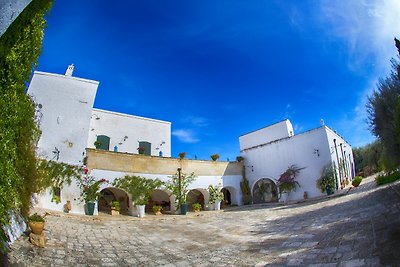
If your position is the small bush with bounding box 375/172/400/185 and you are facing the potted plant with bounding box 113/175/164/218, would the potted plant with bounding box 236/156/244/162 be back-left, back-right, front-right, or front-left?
front-right

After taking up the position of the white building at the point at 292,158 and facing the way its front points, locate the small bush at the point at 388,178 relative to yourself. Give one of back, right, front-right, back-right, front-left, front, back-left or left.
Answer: left

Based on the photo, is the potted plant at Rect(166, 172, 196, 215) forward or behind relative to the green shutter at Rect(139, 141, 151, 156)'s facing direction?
forward

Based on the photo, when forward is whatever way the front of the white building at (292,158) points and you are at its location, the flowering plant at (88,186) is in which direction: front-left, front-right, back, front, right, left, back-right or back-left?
front

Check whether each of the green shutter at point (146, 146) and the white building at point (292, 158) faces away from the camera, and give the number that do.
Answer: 0

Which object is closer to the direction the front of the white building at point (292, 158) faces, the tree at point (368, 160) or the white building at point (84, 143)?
the white building

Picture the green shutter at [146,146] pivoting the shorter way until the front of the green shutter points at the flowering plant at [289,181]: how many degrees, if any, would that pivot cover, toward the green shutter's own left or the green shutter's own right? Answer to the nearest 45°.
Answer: approximately 90° to the green shutter's own left

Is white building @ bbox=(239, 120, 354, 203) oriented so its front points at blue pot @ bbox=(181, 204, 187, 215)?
yes

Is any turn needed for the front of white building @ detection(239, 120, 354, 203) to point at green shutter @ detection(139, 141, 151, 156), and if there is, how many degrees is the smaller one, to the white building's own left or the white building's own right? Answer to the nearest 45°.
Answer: approximately 45° to the white building's own right

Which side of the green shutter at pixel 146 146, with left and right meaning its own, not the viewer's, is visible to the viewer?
front

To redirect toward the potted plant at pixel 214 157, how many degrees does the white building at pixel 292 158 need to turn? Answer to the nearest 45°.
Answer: approximately 45° to its right

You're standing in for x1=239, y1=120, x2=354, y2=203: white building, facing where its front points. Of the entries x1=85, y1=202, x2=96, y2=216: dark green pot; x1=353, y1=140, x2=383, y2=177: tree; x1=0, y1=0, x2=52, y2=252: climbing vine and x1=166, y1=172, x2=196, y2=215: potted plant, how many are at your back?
1

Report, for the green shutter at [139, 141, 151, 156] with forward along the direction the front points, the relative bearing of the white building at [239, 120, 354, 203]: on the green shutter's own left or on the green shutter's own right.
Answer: on the green shutter's own left

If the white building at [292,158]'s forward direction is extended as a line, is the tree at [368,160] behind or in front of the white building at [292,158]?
behind

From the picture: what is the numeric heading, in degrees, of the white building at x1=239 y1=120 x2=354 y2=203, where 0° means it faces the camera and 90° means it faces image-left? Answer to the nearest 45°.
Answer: approximately 45°

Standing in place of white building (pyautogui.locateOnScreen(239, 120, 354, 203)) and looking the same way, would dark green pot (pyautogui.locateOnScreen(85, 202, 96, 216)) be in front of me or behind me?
in front
